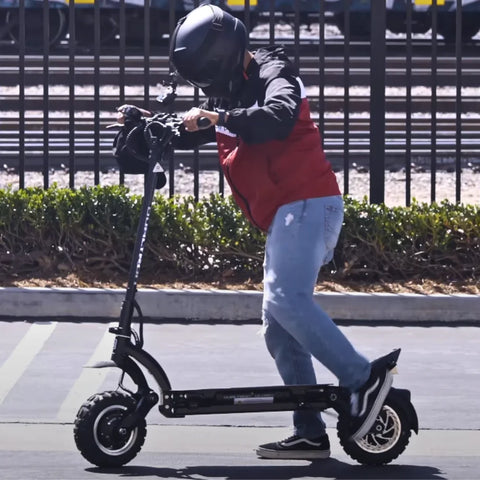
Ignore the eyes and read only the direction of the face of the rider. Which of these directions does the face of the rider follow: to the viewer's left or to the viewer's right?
to the viewer's left

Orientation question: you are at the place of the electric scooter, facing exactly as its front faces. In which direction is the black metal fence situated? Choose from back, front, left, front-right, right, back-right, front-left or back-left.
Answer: right

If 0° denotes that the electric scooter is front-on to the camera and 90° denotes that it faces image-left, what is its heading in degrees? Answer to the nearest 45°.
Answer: approximately 90°

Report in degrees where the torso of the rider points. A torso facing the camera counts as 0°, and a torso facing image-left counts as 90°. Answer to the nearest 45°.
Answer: approximately 90°

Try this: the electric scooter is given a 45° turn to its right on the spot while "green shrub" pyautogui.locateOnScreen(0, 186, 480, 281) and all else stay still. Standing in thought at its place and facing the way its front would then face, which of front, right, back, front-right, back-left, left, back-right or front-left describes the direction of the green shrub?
front-right

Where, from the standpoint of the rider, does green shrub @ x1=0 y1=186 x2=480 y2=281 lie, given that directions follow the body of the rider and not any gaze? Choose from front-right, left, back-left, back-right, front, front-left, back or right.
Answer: right

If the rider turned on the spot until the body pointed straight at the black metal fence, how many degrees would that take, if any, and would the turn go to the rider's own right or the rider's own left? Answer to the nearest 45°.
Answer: approximately 90° to the rider's own right
